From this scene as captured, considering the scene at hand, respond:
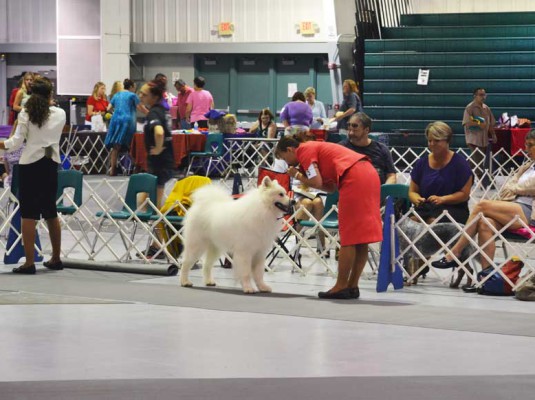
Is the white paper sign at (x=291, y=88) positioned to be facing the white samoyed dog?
yes

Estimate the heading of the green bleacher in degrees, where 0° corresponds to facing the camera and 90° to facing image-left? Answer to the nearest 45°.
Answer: approximately 0°

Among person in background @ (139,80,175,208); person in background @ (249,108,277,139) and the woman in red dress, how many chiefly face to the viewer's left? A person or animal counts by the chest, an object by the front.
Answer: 2

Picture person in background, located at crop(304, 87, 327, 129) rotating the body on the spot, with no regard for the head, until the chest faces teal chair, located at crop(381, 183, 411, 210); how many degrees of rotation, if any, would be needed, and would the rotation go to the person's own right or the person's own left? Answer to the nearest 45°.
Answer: approximately 45° to the person's own left

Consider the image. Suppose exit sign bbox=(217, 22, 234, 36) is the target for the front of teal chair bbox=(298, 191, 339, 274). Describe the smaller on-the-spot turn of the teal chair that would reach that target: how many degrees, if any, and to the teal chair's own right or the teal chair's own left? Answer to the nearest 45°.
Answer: approximately 135° to the teal chair's own right

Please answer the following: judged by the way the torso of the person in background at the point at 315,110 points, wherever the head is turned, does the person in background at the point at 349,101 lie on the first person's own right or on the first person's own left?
on the first person's own left

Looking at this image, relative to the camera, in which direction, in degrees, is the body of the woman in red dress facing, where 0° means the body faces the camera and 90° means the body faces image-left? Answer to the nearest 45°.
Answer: approximately 90°

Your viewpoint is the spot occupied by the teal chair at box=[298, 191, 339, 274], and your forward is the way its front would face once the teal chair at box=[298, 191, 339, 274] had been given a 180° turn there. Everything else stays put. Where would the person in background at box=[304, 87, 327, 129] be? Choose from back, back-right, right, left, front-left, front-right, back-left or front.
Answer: front-left

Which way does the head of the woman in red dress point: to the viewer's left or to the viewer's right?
to the viewer's left

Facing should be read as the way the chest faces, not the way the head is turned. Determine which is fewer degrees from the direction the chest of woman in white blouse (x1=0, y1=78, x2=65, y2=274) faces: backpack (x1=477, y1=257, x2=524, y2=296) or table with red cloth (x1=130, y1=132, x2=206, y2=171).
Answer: the table with red cloth

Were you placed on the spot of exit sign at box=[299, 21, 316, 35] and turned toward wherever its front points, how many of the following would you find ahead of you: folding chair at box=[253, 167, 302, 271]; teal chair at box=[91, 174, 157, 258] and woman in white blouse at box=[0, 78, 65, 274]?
3
